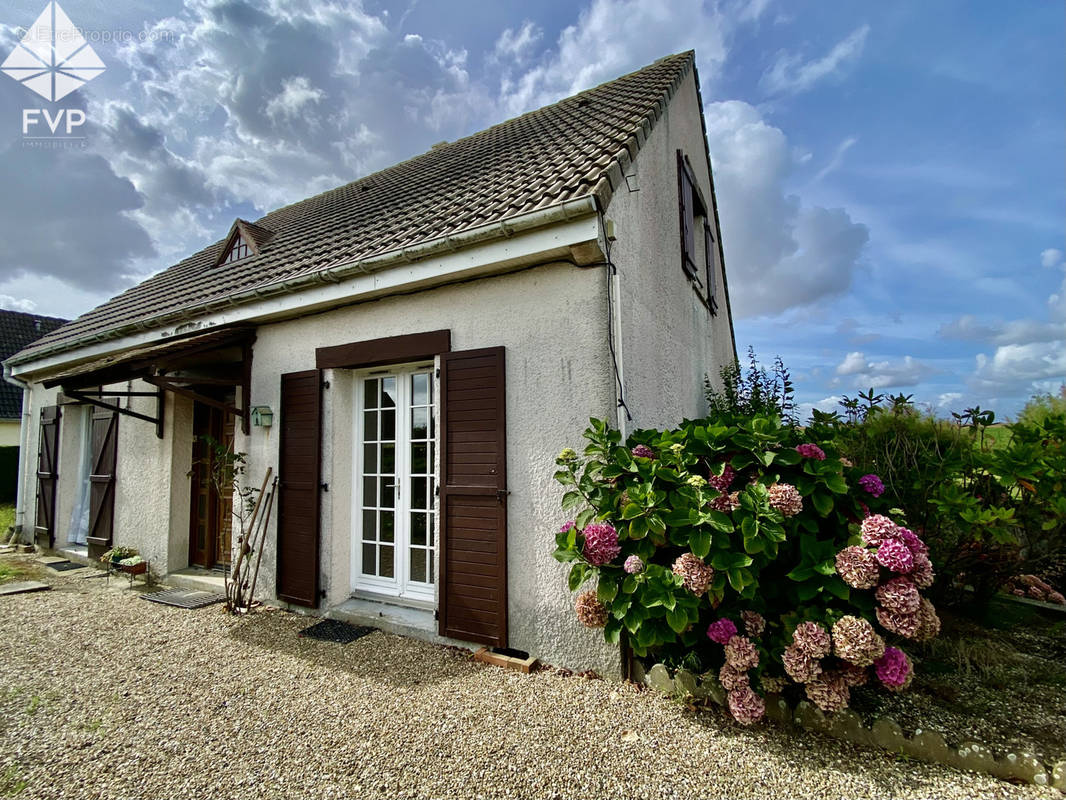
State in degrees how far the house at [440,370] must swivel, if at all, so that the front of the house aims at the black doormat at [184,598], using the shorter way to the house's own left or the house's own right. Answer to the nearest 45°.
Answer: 0° — it already faces it

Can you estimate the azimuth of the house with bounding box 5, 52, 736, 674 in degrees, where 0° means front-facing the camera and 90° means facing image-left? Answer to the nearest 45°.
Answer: approximately 45°

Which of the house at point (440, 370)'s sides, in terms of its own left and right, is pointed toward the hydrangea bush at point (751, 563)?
left

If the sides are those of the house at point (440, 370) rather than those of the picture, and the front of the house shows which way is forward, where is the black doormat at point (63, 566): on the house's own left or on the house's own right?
on the house's own right

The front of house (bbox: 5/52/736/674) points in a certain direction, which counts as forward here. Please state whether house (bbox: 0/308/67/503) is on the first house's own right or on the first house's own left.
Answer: on the first house's own right
